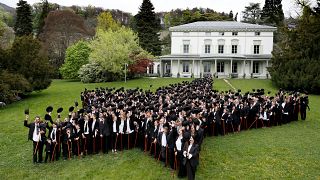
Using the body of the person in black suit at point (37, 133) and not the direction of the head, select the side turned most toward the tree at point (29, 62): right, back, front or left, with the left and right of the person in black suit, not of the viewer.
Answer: back

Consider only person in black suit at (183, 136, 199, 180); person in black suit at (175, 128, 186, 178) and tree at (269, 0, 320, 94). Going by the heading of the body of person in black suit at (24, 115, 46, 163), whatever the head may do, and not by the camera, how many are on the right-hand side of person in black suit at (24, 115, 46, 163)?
0

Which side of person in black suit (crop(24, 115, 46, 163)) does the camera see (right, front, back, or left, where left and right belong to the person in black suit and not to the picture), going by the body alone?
front

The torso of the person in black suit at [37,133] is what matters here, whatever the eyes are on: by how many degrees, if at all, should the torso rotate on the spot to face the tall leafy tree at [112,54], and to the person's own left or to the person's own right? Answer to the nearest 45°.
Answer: approximately 180°

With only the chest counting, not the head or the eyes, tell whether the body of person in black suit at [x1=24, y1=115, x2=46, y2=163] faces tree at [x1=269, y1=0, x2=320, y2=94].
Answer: no

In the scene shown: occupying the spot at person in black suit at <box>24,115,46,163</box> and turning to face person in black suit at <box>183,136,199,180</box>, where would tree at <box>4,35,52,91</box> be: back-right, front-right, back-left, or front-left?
back-left

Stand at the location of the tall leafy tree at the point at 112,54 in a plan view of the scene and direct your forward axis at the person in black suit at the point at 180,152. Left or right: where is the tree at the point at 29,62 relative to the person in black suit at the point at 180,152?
right

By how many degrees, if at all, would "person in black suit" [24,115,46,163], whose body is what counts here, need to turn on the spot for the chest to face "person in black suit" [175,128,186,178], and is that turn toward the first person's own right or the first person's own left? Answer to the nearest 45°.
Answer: approximately 45° to the first person's own left

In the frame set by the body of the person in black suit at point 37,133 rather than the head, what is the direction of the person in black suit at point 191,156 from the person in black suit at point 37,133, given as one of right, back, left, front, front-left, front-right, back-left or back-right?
front-left
